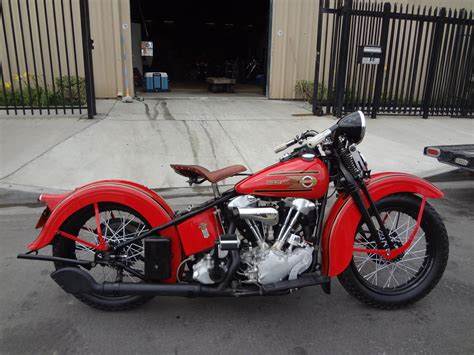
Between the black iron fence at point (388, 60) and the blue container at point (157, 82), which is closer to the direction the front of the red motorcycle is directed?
the black iron fence

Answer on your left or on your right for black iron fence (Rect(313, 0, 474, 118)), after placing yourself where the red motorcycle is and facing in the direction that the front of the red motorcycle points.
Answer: on your left

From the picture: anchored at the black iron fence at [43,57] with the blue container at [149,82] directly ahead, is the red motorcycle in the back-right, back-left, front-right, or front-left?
back-right

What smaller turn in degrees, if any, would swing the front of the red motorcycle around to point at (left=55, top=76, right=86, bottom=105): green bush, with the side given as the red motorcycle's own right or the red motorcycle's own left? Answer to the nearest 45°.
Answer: approximately 135° to the red motorcycle's own left

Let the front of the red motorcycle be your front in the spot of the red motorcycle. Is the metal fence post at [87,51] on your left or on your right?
on your left

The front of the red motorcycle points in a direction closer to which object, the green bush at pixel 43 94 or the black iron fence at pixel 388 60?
the black iron fence

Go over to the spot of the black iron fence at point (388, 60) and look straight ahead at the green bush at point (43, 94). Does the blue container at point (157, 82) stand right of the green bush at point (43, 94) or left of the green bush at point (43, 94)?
right

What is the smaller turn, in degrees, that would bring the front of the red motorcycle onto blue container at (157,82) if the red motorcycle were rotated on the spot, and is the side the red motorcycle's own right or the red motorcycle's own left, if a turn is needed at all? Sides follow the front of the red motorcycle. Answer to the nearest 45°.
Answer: approximately 90° to the red motorcycle's own left

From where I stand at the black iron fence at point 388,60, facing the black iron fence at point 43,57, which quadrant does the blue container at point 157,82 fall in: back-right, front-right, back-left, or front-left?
front-right

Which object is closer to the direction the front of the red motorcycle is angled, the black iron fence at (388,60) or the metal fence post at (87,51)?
the black iron fence

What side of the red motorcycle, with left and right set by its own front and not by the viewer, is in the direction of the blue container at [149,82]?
left

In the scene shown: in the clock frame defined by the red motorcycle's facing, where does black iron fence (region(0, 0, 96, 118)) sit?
The black iron fence is roughly at 8 o'clock from the red motorcycle.

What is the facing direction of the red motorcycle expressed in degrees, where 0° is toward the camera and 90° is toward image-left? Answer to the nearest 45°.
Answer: approximately 270°
